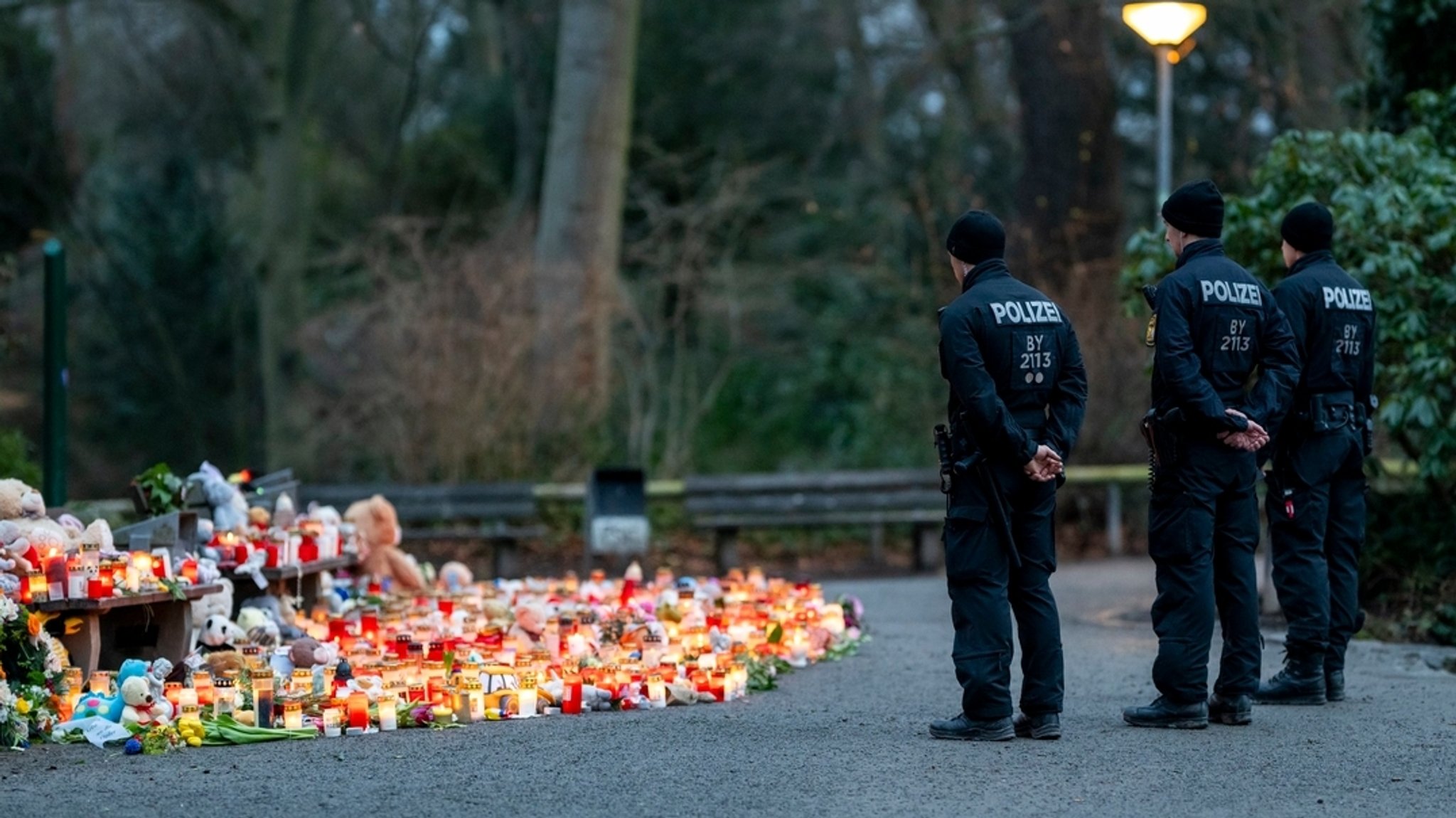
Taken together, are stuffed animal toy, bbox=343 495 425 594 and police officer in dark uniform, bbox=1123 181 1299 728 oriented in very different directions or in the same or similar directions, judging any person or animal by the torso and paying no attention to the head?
very different directions

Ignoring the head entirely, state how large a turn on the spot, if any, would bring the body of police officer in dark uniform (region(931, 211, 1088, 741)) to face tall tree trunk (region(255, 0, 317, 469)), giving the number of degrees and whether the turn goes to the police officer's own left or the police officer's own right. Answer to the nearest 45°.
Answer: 0° — they already face it

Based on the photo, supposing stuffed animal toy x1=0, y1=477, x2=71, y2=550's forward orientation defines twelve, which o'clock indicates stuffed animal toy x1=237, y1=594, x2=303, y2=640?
stuffed animal toy x1=237, y1=594, x2=303, y2=640 is roughly at 9 o'clock from stuffed animal toy x1=0, y1=477, x2=71, y2=550.

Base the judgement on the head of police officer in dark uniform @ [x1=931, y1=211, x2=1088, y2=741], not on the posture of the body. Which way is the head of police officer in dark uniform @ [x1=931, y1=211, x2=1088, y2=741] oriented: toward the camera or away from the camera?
away from the camera

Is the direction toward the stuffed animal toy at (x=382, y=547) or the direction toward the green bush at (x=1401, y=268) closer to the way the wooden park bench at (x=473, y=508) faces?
the stuffed animal toy

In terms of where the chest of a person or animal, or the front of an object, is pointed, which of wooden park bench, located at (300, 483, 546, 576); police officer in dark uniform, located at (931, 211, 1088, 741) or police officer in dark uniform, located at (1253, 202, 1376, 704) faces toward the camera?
the wooden park bench

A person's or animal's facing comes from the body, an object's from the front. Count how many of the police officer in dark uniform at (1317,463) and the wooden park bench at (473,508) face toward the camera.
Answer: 1

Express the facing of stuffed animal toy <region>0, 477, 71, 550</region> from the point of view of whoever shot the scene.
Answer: facing the viewer and to the right of the viewer

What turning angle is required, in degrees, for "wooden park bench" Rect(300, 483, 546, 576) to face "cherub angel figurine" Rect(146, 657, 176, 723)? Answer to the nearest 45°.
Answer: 0° — it already faces it

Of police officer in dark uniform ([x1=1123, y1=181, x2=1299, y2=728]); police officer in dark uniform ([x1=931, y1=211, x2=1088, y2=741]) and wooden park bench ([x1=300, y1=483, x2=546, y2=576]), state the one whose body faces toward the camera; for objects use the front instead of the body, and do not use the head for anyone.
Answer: the wooden park bench

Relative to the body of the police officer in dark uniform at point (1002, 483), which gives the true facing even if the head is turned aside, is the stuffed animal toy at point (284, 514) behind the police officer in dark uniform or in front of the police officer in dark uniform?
in front

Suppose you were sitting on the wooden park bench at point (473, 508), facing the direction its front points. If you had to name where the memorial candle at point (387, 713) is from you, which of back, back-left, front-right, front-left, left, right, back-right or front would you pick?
front

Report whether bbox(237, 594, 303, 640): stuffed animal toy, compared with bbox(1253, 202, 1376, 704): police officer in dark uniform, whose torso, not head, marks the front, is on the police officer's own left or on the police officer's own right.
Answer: on the police officer's own left

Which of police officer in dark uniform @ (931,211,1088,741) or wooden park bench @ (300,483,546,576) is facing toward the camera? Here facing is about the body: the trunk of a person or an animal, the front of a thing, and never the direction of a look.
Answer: the wooden park bench

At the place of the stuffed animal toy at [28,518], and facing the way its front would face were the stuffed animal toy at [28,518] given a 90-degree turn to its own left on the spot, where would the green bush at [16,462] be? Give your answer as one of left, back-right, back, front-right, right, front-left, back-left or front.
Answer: front-left

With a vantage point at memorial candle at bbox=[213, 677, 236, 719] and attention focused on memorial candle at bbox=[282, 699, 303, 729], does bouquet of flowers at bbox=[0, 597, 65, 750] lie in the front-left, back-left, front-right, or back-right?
back-right

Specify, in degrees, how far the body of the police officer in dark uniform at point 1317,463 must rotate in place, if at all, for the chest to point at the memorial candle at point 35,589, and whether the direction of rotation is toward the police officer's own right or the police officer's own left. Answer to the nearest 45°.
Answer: approximately 90° to the police officer's own left
